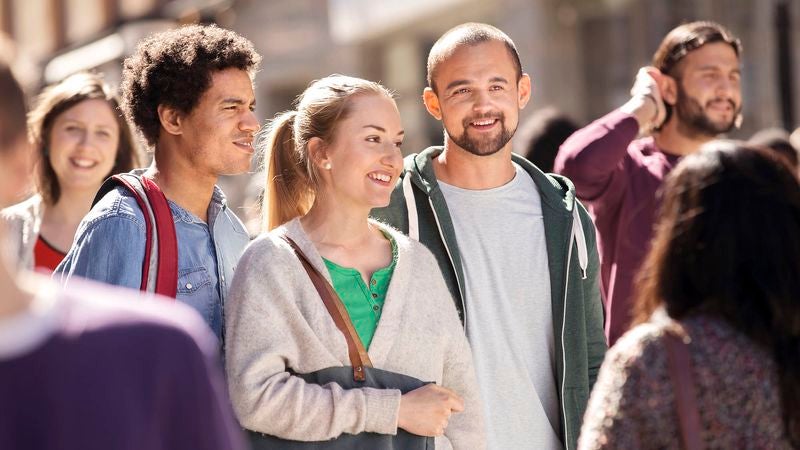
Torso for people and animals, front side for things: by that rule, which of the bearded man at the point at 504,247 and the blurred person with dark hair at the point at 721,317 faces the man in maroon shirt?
the blurred person with dark hair

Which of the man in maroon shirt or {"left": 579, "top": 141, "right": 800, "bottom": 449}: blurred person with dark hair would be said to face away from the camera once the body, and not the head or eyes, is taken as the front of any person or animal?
the blurred person with dark hair

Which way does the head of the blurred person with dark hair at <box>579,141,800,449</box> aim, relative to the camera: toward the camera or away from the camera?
away from the camera

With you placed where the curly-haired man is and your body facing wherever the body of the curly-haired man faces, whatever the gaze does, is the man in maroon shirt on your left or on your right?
on your left

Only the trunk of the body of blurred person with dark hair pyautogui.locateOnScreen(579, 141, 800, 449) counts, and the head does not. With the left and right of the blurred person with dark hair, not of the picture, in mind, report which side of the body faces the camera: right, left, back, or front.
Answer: back

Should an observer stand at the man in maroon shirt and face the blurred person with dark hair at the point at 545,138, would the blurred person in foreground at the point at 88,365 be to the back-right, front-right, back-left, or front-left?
back-left

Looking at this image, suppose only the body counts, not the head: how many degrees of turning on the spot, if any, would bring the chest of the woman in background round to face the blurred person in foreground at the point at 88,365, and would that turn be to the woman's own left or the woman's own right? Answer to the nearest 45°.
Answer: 0° — they already face them

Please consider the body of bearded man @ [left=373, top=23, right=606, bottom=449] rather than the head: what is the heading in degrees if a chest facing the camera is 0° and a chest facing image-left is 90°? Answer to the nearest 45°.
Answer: approximately 0°
